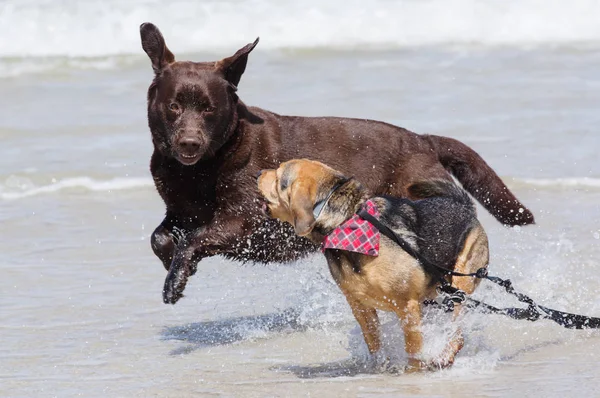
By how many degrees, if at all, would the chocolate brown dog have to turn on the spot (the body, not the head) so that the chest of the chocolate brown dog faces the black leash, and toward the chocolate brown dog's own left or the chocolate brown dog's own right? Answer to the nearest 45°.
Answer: approximately 90° to the chocolate brown dog's own left

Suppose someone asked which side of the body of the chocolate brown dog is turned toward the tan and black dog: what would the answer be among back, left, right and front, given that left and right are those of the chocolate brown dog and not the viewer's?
left

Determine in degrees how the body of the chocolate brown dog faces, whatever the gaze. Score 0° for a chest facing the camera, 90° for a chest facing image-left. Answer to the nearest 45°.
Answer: approximately 45°
